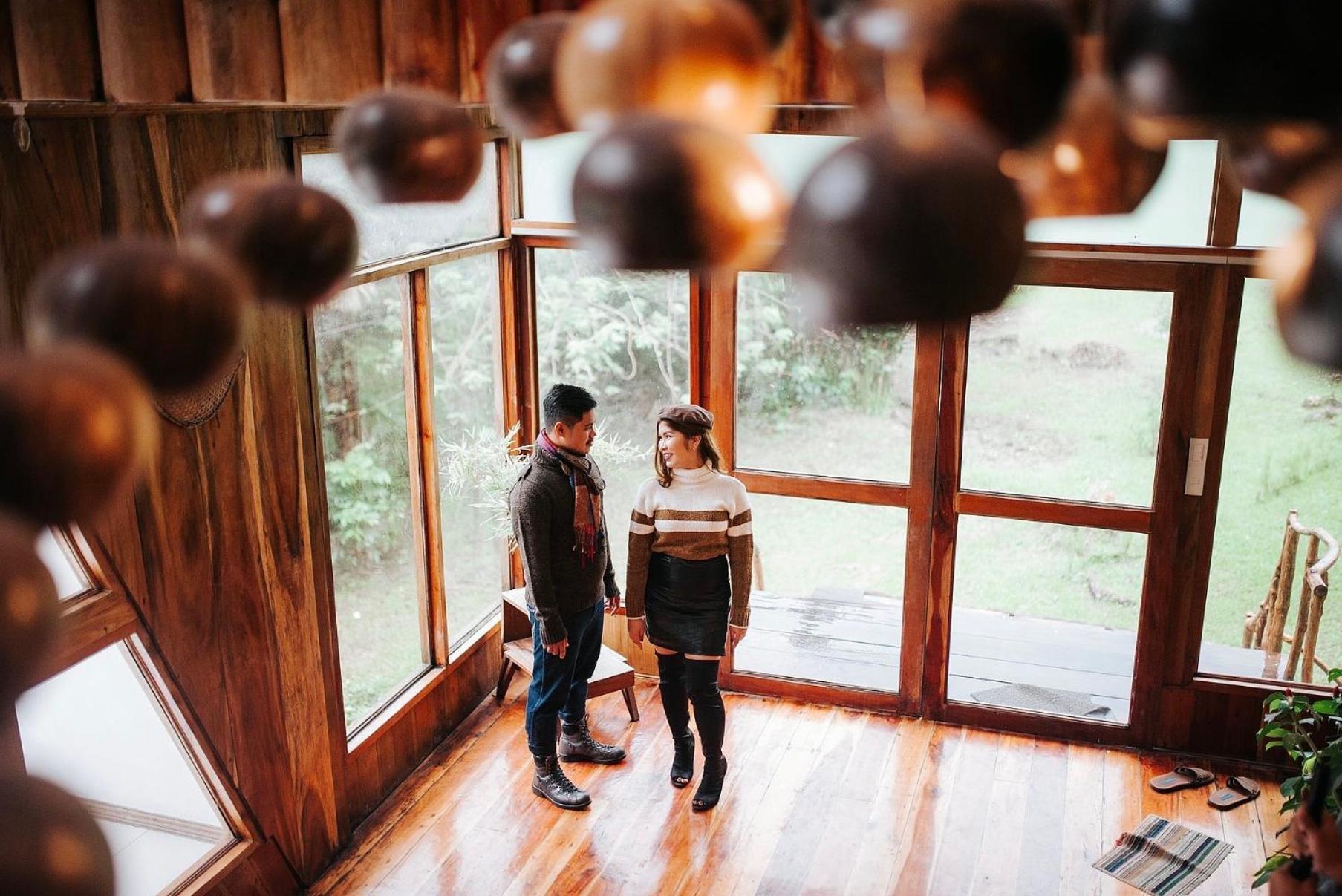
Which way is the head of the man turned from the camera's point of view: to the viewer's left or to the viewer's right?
to the viewer's right

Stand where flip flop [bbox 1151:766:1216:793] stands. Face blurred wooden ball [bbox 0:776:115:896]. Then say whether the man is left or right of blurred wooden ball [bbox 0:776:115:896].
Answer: right

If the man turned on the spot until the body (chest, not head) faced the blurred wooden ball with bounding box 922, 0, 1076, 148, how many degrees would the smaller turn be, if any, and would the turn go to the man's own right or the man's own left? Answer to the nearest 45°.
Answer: approximately 45° to the man's own right

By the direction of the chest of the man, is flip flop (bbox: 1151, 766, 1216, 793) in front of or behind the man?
in front

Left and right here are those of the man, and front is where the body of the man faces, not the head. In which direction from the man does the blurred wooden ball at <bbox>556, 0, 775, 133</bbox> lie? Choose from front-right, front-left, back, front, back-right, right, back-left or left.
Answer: front-right

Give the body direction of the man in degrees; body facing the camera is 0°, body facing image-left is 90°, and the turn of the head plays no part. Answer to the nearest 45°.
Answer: approximately 315°

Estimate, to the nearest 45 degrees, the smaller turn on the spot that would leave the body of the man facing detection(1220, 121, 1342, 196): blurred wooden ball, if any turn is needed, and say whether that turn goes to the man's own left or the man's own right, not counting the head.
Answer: approximately 45° to the man's own right

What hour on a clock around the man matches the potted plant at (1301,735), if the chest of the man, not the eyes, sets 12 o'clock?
The potted plant is roughly at 11 o'clock from the man.

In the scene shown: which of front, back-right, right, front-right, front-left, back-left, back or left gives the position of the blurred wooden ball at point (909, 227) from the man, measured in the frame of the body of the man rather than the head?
front-right

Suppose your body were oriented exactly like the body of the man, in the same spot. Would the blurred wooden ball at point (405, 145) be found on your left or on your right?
on your right
